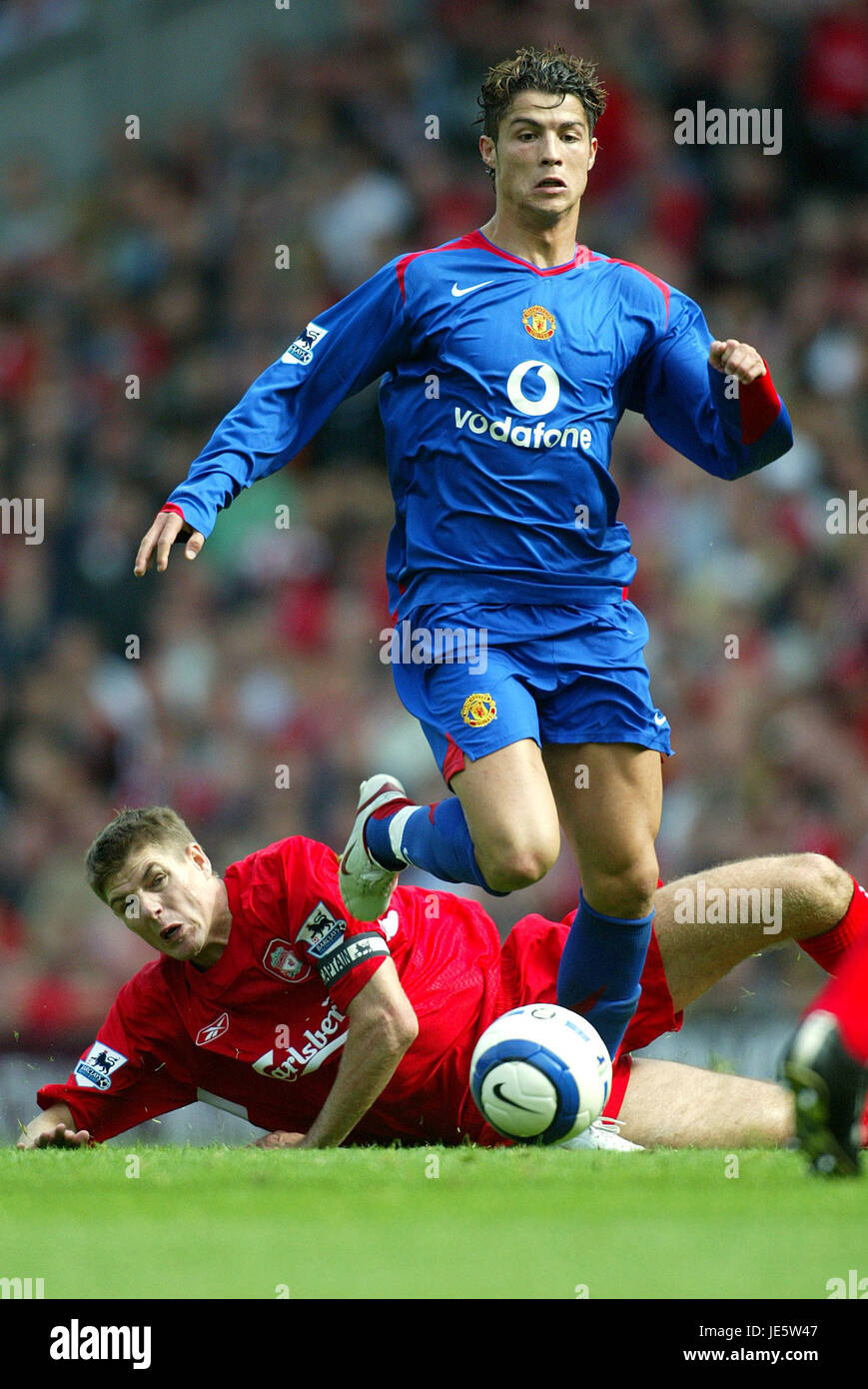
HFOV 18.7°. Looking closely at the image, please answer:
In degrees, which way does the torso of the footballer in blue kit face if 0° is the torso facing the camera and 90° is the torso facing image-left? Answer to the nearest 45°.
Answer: approximately 0°
